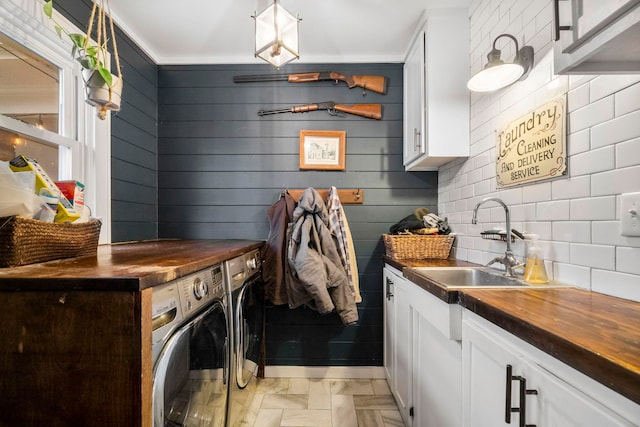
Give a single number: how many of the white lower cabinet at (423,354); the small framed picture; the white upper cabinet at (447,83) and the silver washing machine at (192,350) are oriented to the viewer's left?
2

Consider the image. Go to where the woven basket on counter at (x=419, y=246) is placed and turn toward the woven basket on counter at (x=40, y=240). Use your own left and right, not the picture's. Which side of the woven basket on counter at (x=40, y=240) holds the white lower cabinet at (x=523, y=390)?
left

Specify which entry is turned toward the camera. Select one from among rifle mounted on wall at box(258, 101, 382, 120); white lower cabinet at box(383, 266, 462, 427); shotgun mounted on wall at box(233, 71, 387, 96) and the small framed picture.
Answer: the small framed picture

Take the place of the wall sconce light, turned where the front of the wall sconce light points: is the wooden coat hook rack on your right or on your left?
on your right

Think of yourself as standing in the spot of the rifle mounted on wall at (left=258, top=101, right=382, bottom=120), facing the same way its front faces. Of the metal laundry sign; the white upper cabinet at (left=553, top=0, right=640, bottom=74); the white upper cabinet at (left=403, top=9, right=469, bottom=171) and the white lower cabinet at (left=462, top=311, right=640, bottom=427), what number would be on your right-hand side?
0

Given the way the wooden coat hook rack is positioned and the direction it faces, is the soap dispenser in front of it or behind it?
in front

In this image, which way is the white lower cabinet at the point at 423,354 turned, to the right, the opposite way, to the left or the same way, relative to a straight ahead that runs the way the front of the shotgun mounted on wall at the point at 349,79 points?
the same way

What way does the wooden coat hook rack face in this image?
toward the camera

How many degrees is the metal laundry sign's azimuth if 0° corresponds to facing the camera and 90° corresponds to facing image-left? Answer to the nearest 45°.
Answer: approximately 45°

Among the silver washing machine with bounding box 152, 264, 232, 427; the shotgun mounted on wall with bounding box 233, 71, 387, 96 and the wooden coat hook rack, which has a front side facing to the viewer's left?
the shotgun mounted on wall

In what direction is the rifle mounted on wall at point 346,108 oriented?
to the viewer's left

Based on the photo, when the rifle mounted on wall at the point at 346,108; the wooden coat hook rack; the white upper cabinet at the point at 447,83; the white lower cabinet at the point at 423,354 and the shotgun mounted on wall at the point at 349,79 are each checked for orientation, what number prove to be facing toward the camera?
1

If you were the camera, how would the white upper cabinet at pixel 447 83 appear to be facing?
facing to the left of the viewer

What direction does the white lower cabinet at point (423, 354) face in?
to the viewer's left

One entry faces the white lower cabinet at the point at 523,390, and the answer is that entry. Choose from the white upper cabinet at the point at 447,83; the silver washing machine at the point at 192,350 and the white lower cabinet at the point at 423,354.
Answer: the silver washing machine

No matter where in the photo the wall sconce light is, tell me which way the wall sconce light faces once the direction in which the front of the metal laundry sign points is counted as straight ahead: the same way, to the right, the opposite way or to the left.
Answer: the same way

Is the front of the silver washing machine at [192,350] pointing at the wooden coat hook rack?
no

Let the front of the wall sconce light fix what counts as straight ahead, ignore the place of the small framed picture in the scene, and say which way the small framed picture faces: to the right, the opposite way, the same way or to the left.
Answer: to the left

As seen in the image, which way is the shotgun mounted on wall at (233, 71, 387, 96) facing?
to the viewer's left
